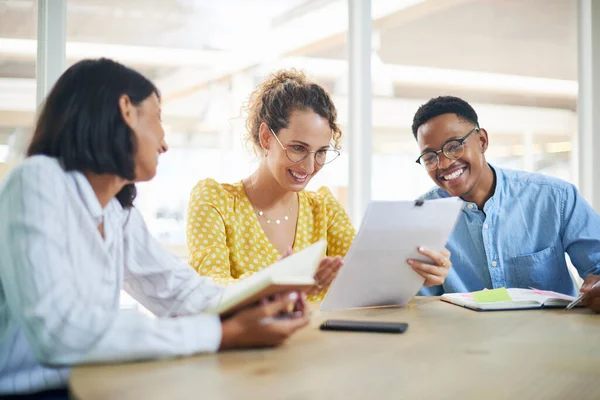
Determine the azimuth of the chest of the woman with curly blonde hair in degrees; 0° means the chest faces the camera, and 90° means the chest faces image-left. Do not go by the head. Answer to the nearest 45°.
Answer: approximately 315°

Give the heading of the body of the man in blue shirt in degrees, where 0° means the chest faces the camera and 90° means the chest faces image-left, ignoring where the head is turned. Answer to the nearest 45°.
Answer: approximately 45°

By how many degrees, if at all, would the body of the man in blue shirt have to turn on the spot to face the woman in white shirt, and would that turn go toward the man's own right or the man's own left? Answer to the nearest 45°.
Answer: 0° — they already face them

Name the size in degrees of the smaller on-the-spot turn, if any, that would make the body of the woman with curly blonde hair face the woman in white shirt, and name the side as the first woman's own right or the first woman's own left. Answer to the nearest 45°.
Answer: approximately 45° to the first woman's own right
